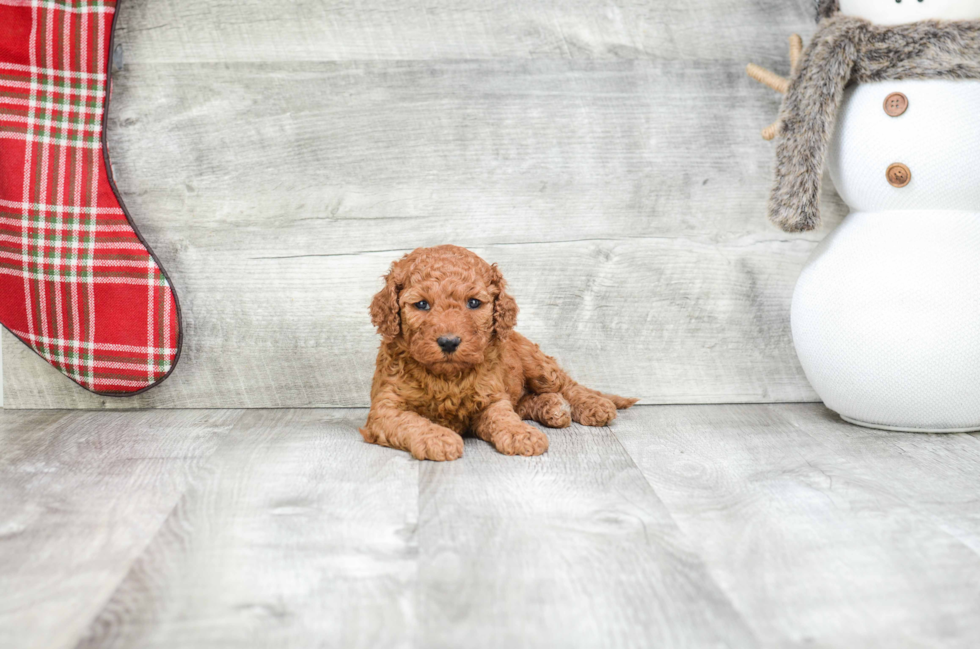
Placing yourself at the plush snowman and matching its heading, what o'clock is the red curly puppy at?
The red curly puppy is roughly at 2 o'clock from the plush snowman.

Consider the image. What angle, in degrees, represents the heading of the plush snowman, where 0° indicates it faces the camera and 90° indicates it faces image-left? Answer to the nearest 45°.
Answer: approximately 0°

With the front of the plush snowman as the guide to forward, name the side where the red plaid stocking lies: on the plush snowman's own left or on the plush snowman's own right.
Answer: on the plush snowman's own right
